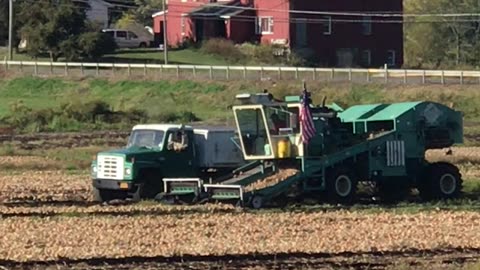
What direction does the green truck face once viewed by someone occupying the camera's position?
facing the viewer and to the left of the viewer

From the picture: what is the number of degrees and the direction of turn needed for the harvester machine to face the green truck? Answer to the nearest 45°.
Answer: approximately 45° to its right

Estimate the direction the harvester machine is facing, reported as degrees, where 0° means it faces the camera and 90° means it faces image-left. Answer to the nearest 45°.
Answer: approximately 45°

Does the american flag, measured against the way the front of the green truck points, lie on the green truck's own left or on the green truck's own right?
on the green truck's own left

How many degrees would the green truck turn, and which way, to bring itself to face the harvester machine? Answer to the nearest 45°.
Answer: approximately 135° to its left
